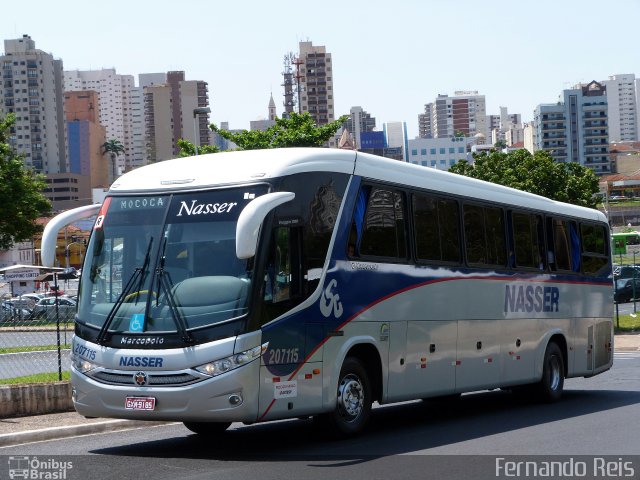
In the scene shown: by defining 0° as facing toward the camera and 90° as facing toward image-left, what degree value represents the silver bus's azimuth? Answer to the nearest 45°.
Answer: approximately 45°

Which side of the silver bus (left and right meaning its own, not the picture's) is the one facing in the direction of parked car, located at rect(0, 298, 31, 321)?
right

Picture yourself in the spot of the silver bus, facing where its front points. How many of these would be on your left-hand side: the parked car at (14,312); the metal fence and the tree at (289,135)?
0

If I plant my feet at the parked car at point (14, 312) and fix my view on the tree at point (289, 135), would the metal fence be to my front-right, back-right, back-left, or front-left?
back-right

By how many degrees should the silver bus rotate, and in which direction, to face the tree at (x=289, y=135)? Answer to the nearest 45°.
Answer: approximately 135° to its right
